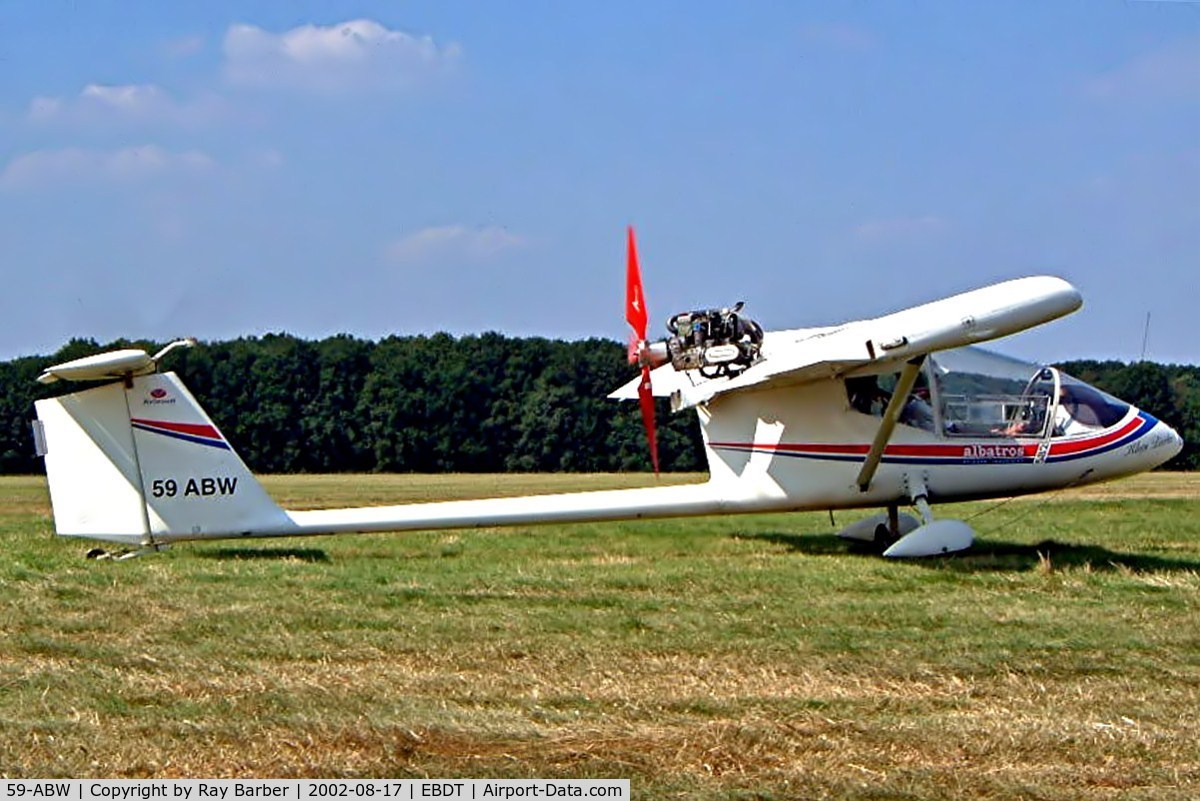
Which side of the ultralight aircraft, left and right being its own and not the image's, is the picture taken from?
right
